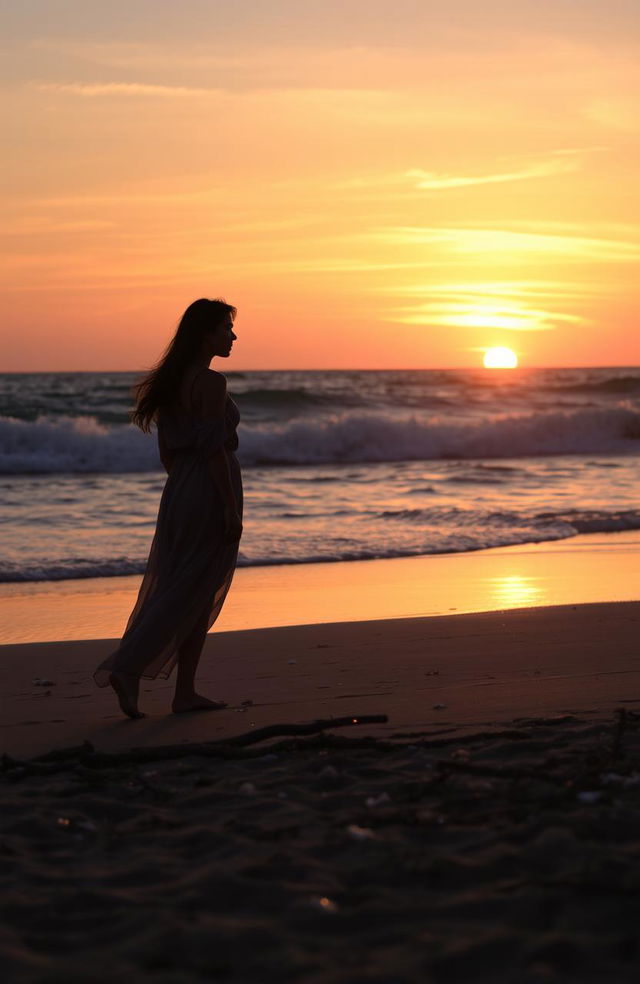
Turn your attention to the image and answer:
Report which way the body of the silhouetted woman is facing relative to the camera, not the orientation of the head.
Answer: to the viewer's right

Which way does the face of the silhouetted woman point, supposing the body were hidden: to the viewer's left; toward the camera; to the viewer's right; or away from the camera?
to the viewer's right
